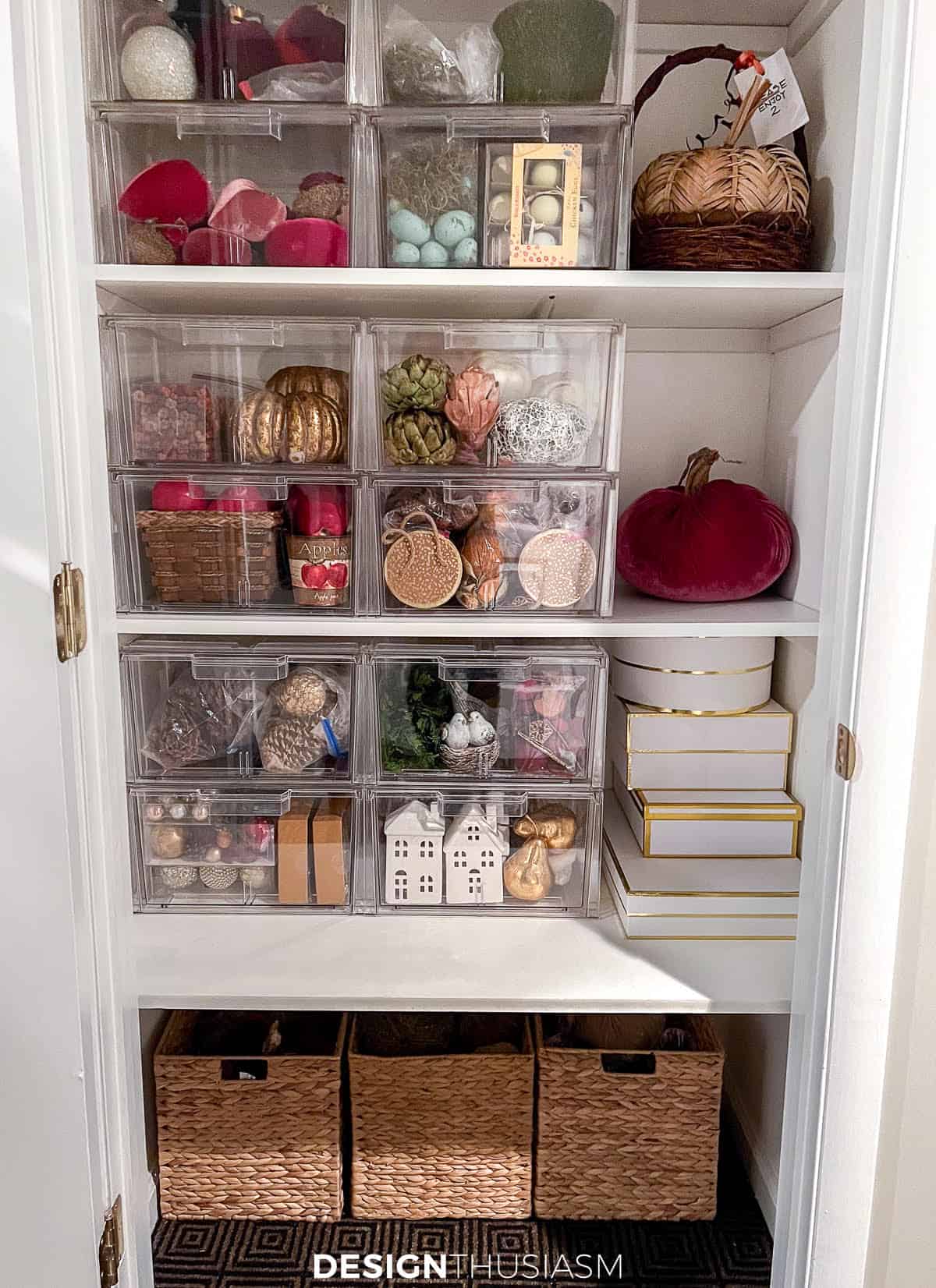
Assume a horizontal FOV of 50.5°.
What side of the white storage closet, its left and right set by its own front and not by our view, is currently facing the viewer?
front

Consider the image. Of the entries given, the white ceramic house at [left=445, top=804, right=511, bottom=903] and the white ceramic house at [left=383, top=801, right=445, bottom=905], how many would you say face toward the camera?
2

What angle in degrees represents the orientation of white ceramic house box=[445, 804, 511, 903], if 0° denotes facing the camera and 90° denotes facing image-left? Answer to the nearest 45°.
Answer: approximately 0°

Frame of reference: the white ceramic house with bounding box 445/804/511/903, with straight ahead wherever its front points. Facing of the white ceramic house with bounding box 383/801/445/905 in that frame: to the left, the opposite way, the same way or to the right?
the same way

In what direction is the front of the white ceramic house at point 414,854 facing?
toward the camera

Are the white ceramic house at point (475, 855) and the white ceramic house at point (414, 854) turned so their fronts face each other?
no
